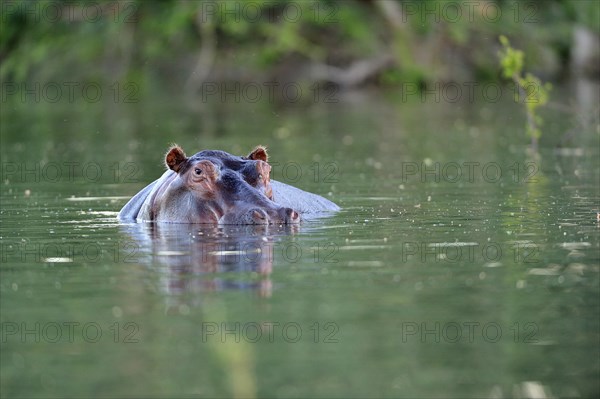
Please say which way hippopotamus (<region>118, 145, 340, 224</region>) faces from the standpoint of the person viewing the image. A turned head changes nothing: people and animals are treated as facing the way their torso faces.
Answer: facing the viewer and to the right of the viewer
